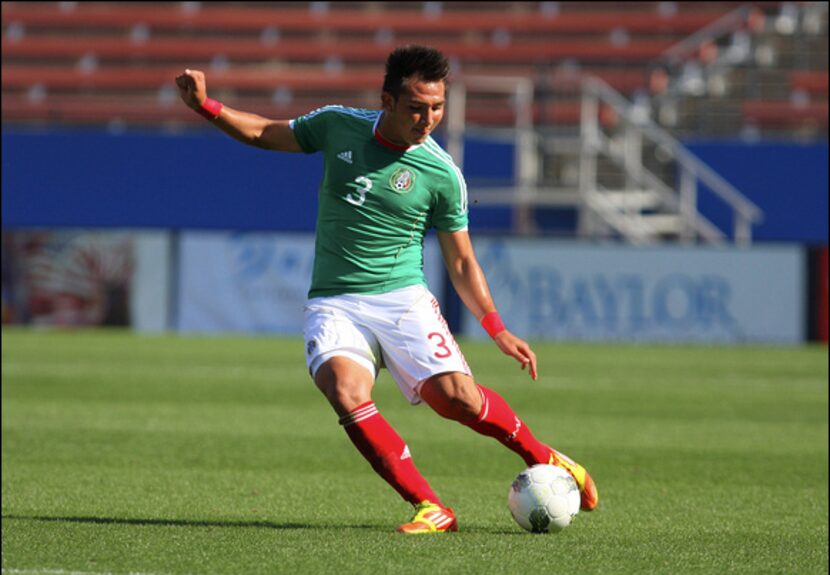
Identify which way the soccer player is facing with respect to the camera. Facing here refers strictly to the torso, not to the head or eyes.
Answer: toward the camera

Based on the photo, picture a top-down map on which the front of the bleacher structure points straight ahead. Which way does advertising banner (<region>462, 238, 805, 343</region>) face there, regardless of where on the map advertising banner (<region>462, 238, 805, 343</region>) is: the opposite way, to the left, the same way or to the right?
the same way

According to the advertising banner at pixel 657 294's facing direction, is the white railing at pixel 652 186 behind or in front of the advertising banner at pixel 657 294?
behind

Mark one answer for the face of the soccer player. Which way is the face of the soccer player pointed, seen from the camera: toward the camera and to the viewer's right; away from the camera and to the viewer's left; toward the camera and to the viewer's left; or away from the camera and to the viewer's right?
toward the camera and to the viewer's right

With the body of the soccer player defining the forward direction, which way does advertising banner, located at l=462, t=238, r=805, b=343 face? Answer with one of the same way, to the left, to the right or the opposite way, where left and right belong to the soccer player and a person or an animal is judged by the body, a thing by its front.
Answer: the same way

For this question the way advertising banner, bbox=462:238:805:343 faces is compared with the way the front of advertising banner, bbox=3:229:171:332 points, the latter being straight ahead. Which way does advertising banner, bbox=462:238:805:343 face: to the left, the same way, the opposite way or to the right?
the same way

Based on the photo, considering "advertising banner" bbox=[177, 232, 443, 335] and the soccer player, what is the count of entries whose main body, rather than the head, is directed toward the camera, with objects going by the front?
2

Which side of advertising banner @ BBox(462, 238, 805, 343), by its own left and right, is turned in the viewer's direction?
front

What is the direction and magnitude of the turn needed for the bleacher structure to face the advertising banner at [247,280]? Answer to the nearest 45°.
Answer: approximately 45° to its right

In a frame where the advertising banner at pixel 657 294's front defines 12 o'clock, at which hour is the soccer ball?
The soccer ball is roughly at 12 o'clock from the advertising banner.

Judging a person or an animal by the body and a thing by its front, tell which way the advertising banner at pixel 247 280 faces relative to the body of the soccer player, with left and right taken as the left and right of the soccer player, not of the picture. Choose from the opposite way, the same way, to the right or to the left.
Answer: the same way

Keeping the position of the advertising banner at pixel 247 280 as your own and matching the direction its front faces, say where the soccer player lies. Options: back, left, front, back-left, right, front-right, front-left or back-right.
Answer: front

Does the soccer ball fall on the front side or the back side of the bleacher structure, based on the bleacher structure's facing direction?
on the front side

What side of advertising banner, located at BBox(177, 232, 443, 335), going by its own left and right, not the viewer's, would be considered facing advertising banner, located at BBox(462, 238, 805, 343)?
left
